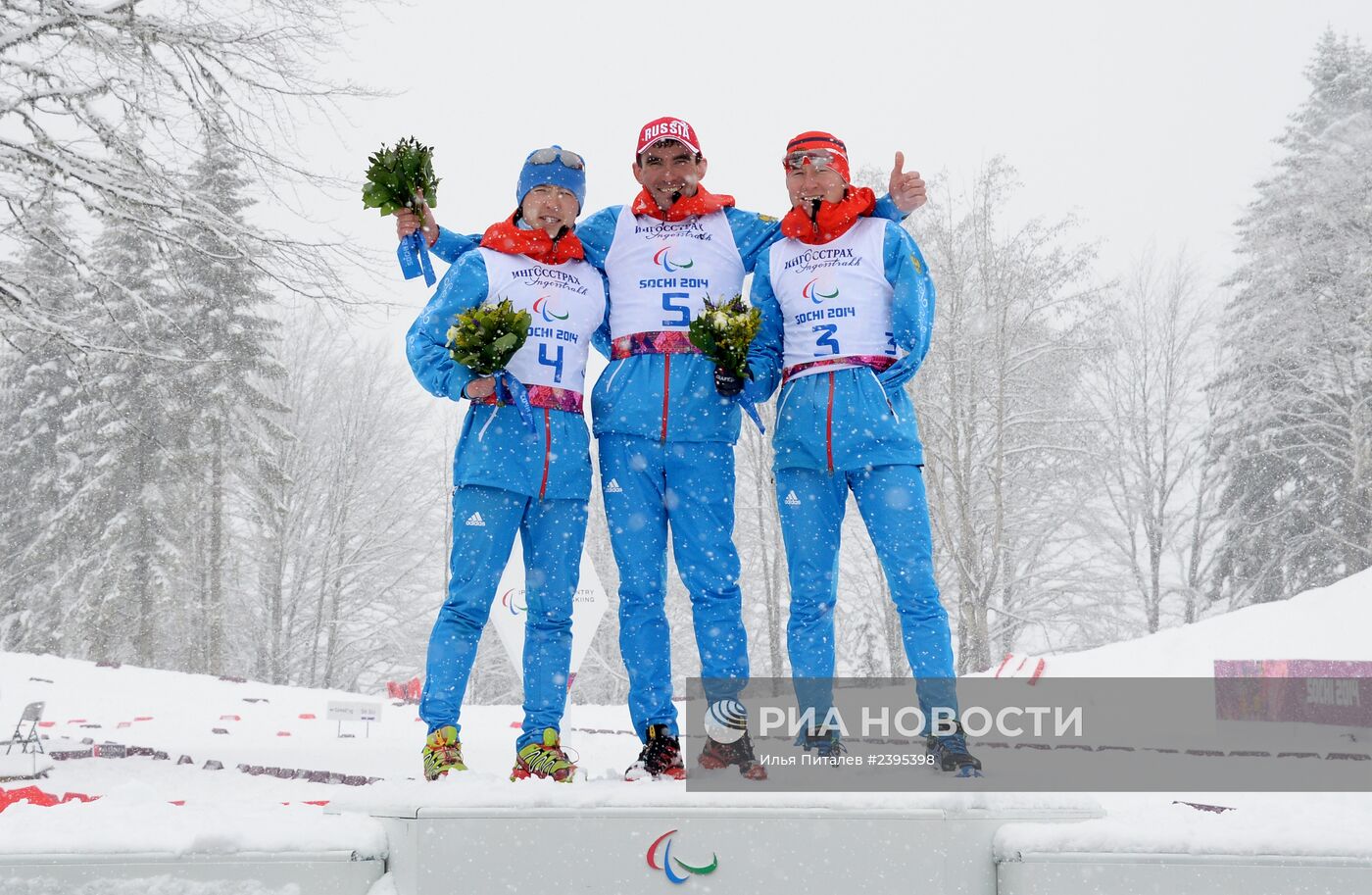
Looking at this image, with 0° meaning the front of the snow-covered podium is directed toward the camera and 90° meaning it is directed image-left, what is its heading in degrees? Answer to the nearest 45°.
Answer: approximately 0°

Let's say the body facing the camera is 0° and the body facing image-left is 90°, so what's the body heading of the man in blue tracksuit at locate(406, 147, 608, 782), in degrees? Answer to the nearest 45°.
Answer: approximately 0°
